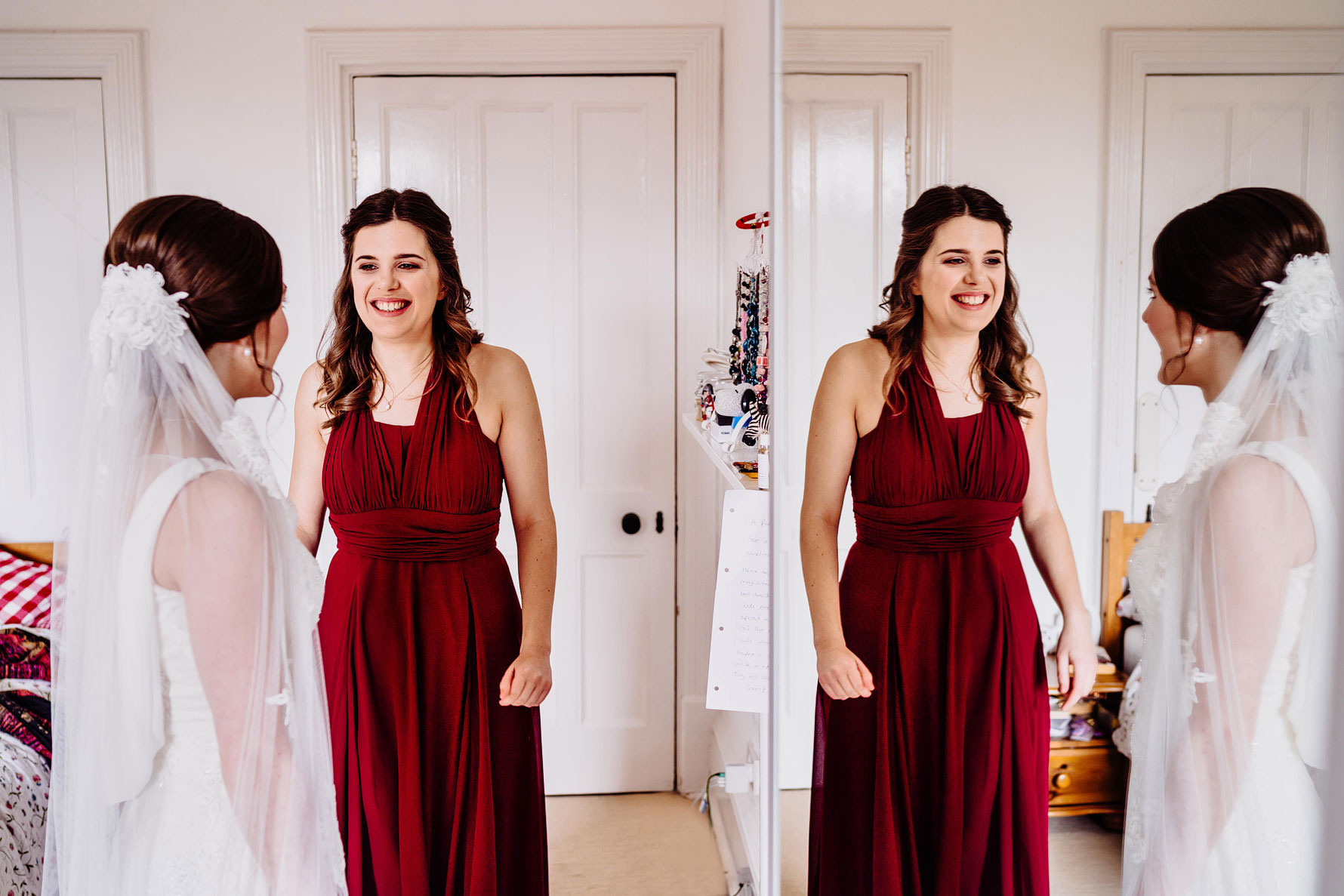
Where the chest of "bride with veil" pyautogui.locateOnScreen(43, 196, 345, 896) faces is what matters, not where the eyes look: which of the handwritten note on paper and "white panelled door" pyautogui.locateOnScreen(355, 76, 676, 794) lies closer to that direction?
the white panelled door

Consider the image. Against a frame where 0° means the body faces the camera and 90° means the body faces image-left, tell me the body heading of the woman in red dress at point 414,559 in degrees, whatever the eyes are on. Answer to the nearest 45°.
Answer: approximately 45°

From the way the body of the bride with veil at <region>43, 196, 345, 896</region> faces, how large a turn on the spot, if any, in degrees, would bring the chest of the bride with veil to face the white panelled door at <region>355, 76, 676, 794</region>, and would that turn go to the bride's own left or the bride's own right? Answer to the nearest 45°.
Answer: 0° — they already face it

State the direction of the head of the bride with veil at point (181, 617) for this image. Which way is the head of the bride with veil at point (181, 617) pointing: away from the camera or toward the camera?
away from the camera
